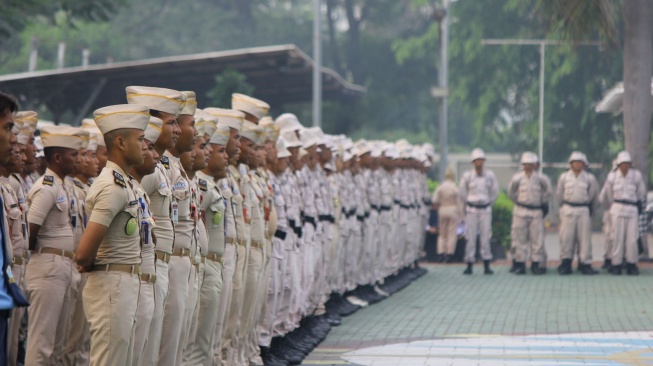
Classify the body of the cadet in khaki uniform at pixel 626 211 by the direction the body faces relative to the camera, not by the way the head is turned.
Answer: toward the camera

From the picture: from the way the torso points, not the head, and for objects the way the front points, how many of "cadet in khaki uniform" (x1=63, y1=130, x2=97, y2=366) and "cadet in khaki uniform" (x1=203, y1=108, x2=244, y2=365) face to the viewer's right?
2

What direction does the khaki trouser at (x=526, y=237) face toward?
toward the camera

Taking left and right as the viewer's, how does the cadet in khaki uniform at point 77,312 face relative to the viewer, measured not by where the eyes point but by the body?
facing to the right of the viewer

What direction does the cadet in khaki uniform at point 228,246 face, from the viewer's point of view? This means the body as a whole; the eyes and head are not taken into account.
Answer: to the viewer's right

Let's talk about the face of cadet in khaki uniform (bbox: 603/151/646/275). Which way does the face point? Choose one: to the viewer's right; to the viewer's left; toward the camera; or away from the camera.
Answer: toward the camera

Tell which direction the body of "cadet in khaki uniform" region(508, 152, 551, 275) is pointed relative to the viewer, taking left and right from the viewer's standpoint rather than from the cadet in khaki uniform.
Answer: facing the viewer

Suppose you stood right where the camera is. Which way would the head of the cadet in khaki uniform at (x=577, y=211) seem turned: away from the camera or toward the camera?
toward the camera

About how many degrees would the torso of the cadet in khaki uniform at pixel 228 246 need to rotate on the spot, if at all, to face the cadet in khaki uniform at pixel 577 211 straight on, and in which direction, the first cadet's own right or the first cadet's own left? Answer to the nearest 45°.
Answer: approximately 45° to the first cadet's own left

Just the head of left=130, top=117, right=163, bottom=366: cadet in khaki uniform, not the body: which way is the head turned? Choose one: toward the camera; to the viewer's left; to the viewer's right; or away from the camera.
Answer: to the viewer's right

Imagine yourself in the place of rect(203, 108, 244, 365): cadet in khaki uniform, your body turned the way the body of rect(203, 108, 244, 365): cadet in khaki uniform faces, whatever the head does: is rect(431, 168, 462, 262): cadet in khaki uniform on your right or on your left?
on your left

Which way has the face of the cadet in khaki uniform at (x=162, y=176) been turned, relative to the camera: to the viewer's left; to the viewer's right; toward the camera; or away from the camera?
to the viewer's right

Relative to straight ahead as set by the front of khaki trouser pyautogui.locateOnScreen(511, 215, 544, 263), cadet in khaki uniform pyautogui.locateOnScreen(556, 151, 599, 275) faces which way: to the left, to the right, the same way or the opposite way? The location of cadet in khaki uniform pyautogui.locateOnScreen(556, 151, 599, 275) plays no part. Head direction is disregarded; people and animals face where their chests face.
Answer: the same way

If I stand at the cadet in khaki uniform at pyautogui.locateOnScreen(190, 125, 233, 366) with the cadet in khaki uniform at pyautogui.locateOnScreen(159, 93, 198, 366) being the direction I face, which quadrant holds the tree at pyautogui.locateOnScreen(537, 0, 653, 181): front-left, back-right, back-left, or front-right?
back-left

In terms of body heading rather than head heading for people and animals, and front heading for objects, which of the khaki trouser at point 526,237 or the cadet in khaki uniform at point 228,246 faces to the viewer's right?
the cadet in khaki uniform

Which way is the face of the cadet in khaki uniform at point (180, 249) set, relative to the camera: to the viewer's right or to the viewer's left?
to the viewer's right
